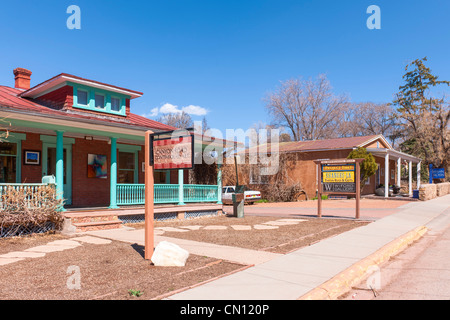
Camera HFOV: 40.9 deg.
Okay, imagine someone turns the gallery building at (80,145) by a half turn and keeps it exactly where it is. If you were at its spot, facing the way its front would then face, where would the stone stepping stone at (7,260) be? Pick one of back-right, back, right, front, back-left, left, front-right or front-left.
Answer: back-left

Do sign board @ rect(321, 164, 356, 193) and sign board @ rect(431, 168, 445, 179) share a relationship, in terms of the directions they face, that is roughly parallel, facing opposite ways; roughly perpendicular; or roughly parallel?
roughly parallel

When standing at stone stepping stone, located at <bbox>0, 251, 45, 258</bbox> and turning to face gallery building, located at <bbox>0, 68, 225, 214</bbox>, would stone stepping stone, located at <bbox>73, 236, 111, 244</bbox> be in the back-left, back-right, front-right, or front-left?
front-right

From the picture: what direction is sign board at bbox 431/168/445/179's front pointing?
toward the camera

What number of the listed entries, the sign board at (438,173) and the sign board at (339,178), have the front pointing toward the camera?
2

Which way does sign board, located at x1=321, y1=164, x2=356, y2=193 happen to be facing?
toward the camera

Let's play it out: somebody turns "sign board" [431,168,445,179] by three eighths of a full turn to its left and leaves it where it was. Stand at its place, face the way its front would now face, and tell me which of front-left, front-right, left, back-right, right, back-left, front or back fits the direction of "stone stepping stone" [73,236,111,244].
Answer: back-right

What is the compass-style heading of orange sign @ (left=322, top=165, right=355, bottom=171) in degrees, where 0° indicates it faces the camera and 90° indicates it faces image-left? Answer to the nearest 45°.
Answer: approximately 0°

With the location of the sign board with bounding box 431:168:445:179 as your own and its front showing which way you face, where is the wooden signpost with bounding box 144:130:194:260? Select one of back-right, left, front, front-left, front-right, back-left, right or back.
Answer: front

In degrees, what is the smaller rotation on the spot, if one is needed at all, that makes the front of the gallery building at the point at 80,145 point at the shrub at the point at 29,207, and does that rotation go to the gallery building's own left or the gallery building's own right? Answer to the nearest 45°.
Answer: approximately 45° to the gallery building's own right

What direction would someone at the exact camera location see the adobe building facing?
facing the viewer and to the right of the viewer

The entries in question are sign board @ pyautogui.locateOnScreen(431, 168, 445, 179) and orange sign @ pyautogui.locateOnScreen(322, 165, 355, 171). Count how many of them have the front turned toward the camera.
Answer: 2
